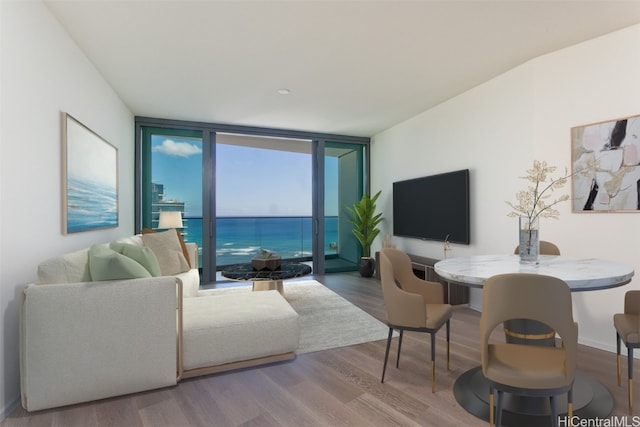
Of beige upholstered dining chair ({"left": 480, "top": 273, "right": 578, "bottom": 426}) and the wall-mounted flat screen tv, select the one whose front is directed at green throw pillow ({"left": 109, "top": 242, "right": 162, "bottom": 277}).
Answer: the wall-mounted flat screen tv

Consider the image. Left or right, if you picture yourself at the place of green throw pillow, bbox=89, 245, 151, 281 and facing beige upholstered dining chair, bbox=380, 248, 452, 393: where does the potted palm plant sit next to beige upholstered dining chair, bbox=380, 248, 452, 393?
left

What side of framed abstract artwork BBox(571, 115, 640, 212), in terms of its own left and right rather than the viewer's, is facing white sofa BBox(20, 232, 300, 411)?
front

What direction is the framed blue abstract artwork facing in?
to the viewer's right

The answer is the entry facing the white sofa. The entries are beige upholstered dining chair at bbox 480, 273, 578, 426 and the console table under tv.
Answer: the console table under tv

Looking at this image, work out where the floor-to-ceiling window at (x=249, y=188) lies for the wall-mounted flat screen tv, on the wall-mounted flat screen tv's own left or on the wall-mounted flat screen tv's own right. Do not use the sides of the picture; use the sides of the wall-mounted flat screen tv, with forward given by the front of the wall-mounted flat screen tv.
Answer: on the wall-mounted flat screen tv's own right

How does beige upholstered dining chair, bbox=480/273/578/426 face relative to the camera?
away from the camera

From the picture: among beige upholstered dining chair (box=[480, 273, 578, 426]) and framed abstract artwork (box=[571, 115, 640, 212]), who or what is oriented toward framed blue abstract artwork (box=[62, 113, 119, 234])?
the framed abstract artwork

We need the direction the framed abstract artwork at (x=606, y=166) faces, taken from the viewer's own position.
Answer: facing the viewer and to the left of the viewer

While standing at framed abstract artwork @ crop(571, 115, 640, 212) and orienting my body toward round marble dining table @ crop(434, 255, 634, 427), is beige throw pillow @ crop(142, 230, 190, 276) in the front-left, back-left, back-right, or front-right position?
front-right

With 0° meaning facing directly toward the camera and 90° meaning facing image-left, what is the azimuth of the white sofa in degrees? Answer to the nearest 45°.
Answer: approximately 270°

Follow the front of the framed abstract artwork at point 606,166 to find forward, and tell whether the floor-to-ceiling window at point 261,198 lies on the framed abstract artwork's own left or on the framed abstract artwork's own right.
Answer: on the framed abstract artwork's own right

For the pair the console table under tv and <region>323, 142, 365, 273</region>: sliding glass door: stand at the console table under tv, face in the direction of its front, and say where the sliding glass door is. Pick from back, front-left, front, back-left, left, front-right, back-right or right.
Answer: right

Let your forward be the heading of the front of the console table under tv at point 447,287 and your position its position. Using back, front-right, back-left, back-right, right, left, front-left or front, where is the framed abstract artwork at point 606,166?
left

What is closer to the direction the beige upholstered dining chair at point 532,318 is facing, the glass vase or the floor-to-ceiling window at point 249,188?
the glass vase

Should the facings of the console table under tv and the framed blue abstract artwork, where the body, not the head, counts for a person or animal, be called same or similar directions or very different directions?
very different directions

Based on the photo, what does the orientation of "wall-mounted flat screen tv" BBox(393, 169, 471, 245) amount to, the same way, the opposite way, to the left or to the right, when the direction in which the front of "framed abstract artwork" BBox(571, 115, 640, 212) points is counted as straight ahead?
the same way
